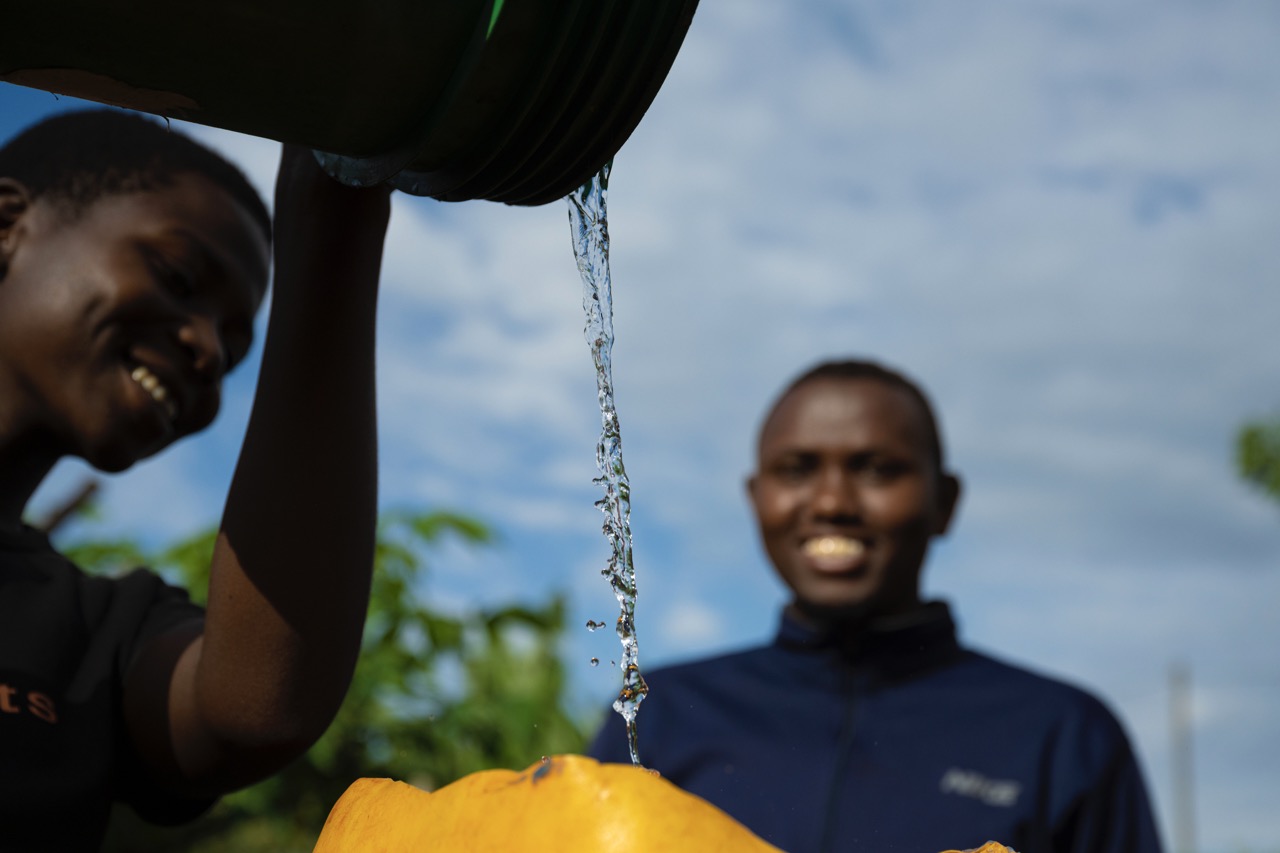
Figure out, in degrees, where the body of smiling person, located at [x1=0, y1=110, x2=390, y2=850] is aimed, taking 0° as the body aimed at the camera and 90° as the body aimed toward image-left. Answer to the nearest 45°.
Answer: approximately 315°

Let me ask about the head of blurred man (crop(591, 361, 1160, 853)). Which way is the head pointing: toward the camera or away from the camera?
toward the camera

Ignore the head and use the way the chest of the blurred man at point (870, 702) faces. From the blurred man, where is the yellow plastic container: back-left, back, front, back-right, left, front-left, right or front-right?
front

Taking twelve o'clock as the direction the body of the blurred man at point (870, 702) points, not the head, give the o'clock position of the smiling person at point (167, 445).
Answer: The smiling person is roughly at 1 o'clock from the blurred man.

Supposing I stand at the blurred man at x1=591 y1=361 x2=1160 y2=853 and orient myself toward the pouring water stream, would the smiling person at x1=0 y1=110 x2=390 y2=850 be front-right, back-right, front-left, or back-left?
front-right

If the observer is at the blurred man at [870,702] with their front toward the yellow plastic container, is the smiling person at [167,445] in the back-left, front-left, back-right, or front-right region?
front-right

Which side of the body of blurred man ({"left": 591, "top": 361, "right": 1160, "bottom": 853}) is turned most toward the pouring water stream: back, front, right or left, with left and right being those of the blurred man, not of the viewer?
front

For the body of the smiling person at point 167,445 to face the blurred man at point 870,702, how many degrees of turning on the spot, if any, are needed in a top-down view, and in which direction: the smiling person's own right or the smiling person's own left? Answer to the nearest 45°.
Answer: approximately 90° to the smiling person's own left

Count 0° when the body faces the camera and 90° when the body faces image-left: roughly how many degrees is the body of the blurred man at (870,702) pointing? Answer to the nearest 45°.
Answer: approximately 0°

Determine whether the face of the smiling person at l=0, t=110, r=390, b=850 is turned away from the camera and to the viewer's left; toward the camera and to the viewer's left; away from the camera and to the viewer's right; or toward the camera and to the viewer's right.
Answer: toward the camera and to the viewer's right

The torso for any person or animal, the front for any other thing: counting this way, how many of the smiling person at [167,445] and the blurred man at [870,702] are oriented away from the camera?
0
